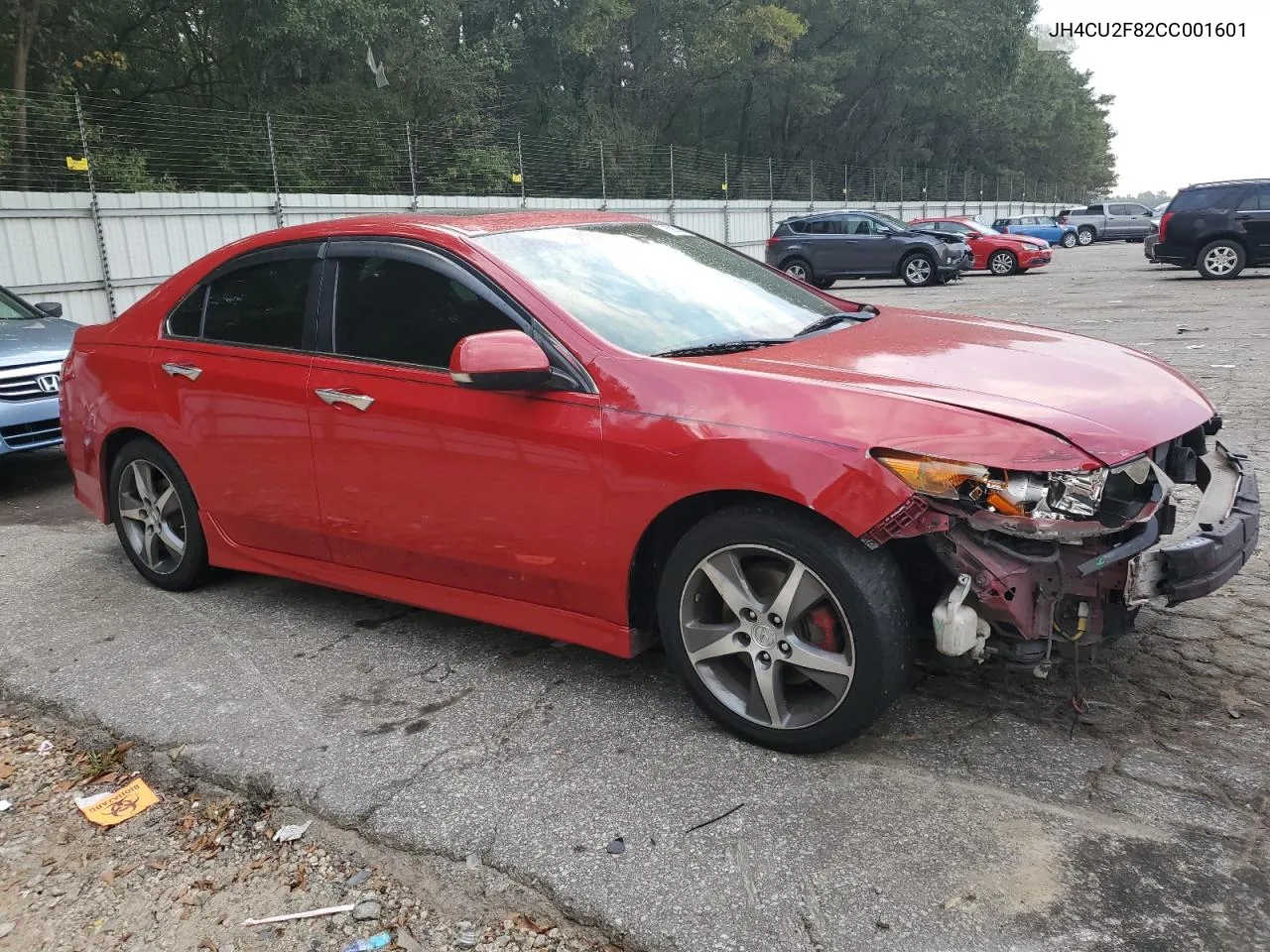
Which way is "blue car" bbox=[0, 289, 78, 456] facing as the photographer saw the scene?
facing the viewer and to the right of the viewer

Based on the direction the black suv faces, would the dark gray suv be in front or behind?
behind

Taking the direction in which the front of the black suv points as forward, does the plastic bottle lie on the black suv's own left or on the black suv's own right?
on the black suv's own right

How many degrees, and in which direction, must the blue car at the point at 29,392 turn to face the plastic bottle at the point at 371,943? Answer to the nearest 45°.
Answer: approximately 45° to its right

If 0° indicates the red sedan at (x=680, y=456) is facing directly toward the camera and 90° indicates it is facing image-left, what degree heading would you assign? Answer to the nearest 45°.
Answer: approximately 315°

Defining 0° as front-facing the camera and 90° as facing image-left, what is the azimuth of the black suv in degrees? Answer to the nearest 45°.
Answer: approximately 270°

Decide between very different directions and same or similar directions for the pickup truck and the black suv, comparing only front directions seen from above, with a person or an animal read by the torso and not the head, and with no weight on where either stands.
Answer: same or similar directions

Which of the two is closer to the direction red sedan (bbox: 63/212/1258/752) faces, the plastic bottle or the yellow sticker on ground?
the plastic bottle

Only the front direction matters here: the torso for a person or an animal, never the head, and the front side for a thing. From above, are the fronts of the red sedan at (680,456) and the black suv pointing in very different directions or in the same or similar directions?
same or similar directions

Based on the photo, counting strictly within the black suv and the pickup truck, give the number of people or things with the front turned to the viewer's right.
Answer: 2

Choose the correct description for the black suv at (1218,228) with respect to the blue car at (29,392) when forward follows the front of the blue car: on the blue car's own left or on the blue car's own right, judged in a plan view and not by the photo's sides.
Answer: on the blue car's own left
